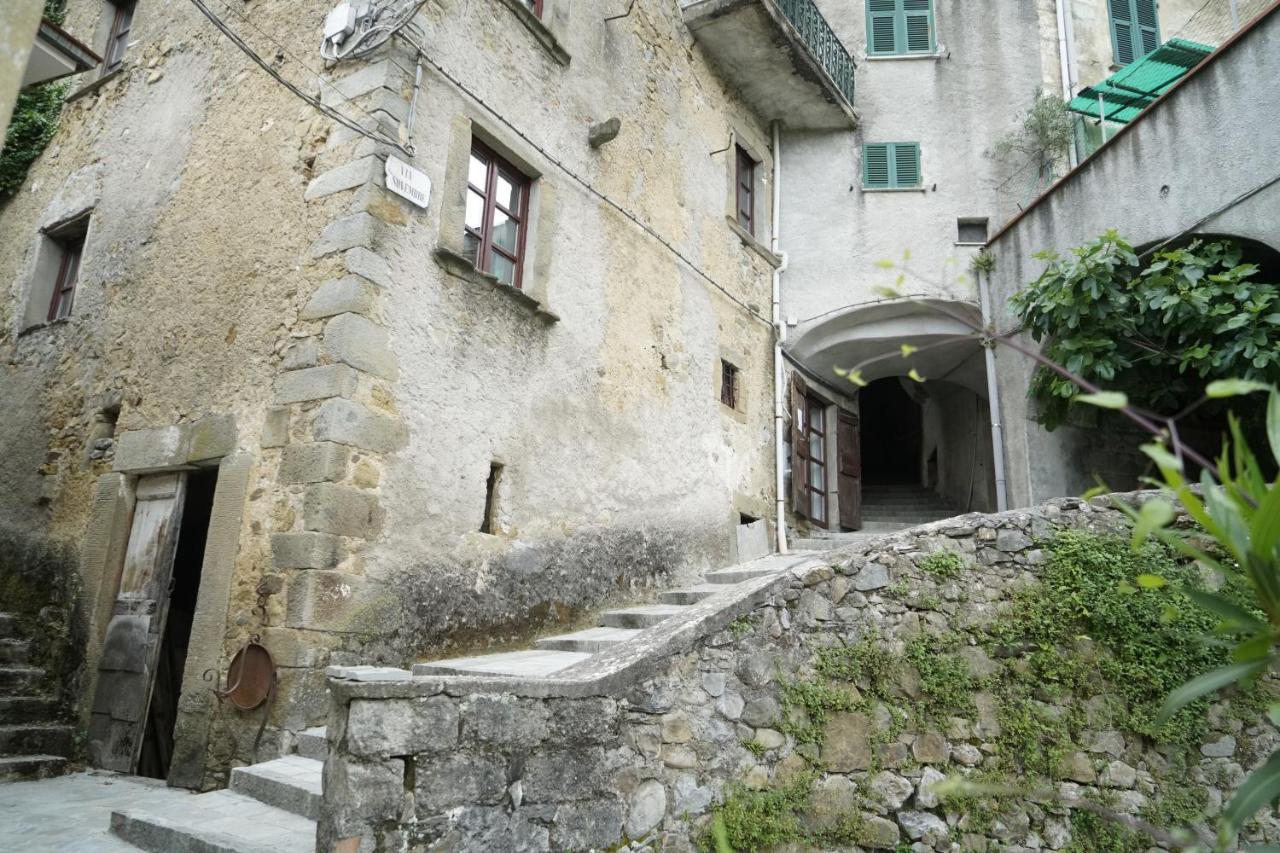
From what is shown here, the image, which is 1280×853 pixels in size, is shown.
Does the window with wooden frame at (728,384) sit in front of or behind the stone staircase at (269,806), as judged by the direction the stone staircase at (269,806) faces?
behind

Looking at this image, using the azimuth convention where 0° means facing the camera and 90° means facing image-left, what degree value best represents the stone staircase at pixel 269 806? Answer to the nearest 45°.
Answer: approximately 45°

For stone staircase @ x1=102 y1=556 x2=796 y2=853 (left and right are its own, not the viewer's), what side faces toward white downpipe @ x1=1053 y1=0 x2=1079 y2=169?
back
